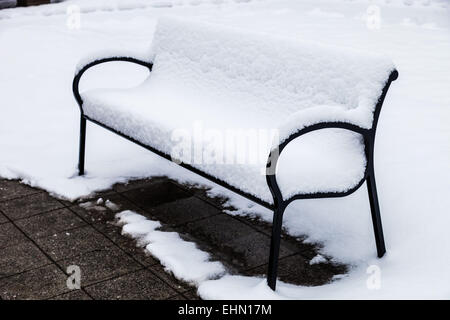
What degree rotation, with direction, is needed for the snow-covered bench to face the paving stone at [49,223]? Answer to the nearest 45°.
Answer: approximately 45° to its right

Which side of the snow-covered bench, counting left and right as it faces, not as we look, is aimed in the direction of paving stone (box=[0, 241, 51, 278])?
front

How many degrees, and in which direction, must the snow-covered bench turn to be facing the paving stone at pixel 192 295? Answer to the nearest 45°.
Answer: approximately 45° to its left

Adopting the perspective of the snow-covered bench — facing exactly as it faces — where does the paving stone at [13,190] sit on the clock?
The paving stone is roughly at 2 o'clock from the snow-covered bench.

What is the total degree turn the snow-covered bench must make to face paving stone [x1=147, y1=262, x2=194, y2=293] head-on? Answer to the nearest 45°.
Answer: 0° — it already faces it

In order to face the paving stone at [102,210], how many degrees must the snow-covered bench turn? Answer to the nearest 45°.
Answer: approximately 45° to its right

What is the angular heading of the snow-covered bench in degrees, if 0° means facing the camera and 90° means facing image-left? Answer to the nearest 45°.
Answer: approximately 45°

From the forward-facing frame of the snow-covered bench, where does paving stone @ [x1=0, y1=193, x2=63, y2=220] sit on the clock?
The paving stone is roughly at 2 o'clock from the snow-covered bench.
